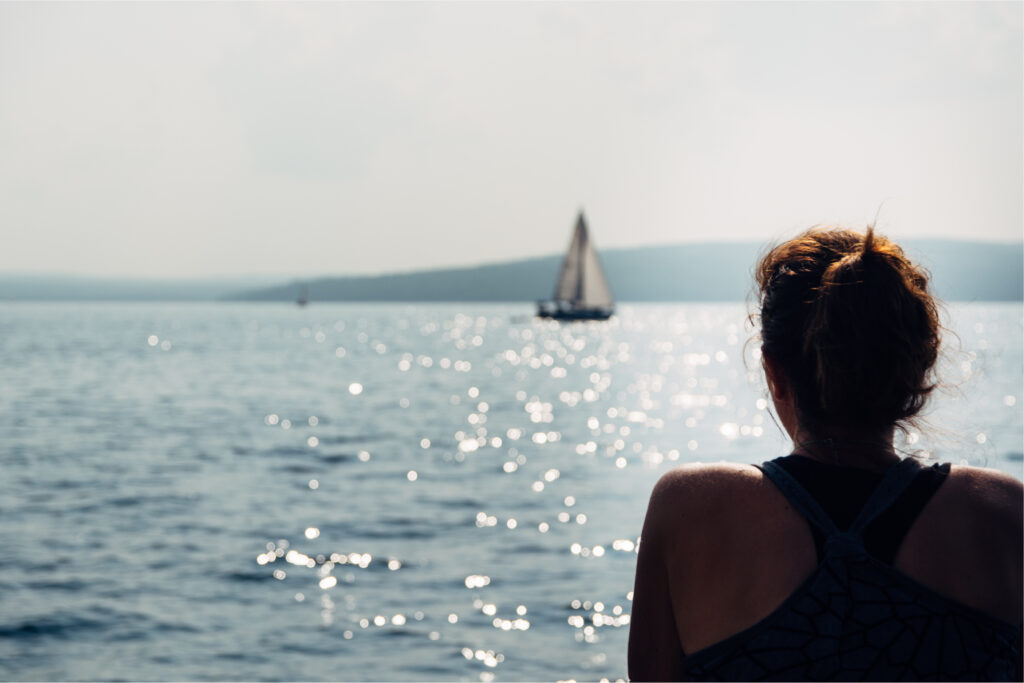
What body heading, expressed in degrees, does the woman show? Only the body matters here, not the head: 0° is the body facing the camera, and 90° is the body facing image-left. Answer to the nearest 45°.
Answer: approximately 180°
